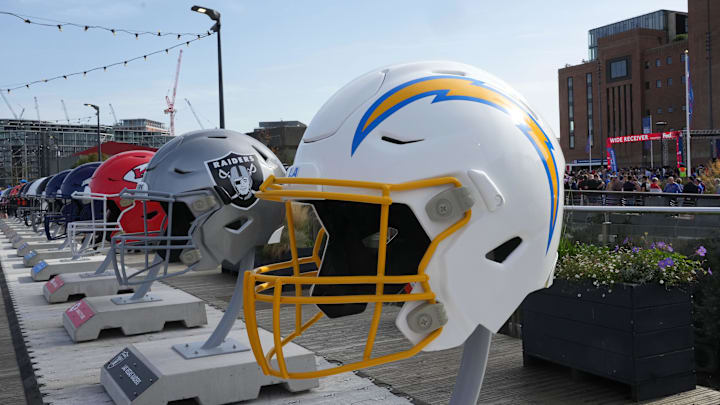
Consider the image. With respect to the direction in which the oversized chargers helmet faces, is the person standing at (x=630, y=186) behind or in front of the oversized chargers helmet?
behind

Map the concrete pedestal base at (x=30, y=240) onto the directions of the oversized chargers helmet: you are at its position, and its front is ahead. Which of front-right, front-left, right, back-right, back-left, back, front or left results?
right

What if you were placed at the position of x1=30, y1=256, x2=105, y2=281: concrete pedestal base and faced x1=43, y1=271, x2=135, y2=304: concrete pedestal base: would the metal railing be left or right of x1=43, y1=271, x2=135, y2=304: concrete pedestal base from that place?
left

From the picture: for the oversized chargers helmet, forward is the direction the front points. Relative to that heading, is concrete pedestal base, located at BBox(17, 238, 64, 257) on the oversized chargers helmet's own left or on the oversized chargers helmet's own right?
on the oversized chargers helmet's own right

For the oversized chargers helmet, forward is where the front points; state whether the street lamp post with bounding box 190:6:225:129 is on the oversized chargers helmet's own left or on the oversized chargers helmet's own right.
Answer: on the oversized chargers helmet's own right

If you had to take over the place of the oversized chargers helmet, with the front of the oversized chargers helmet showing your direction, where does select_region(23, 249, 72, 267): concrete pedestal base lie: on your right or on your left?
on your right

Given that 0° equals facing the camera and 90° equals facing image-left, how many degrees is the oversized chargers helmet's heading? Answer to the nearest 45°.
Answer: approximately 45°

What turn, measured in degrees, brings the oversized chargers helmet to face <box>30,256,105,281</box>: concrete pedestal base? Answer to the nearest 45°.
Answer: approximately 90° to its right

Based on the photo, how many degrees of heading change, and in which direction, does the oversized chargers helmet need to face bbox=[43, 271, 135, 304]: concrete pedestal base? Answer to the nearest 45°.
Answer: approximately 90° to its right

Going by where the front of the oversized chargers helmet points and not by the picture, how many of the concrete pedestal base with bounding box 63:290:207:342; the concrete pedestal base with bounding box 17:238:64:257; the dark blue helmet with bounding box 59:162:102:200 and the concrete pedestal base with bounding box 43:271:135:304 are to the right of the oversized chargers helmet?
4

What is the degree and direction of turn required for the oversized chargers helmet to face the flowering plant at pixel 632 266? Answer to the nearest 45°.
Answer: approximately 180°
